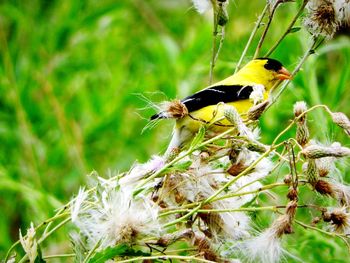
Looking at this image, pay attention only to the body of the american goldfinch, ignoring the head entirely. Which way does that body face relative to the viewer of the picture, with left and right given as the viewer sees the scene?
facing to the right of the viewer
